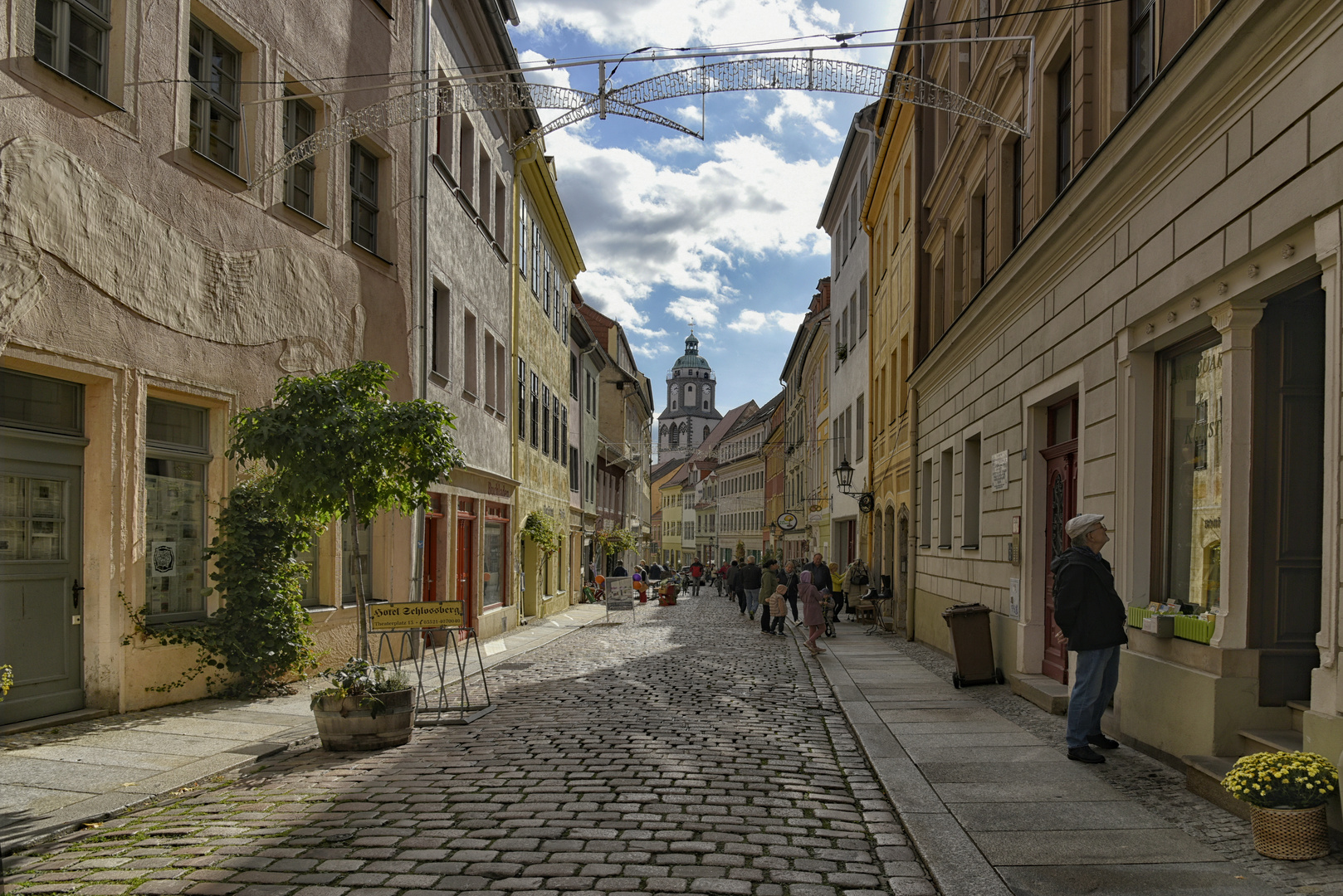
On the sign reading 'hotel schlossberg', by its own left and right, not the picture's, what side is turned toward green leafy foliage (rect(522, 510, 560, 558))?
back

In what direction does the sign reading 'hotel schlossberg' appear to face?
toward the camera

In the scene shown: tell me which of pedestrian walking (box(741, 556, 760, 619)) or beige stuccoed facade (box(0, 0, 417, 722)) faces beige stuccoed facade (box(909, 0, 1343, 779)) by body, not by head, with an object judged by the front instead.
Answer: beige stuccoed facade (box(0, 0, 417, 722))

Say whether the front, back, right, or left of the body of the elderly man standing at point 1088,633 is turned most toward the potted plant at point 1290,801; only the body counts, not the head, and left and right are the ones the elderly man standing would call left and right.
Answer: right

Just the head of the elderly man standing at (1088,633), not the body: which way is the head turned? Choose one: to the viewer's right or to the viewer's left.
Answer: to the viewer's right
